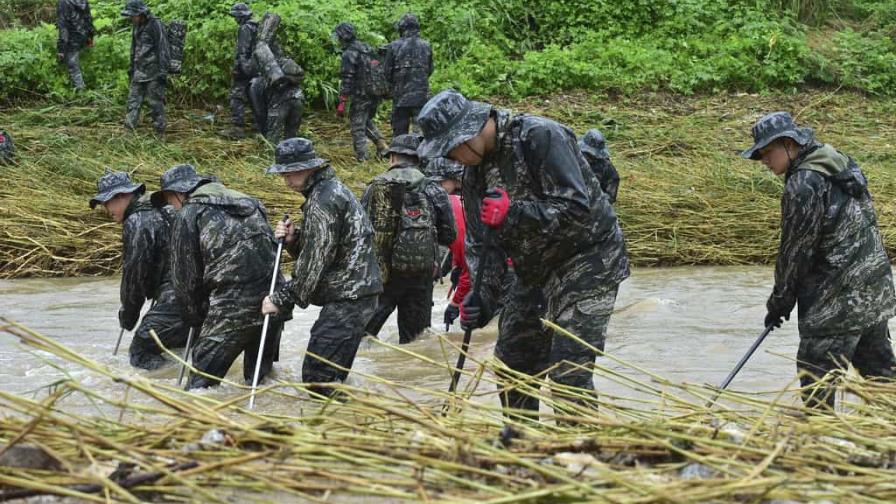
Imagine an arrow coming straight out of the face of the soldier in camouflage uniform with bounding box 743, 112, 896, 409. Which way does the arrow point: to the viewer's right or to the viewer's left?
to the viewer's left

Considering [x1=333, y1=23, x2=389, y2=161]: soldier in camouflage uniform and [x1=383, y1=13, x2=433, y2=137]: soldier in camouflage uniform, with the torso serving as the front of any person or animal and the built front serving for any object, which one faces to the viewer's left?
[x1=333, y1=23, x2=389, y2=161]: soldier in camouflage uniform

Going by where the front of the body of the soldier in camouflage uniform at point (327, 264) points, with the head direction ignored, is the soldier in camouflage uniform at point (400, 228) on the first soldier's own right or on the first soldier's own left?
on the first soldier's own right

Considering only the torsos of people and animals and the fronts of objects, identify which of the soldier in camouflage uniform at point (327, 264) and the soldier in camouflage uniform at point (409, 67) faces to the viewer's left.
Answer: the soldier in camouflage uniform at point (327, 264)

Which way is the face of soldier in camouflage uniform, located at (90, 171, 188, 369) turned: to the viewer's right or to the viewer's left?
to the viewer's left

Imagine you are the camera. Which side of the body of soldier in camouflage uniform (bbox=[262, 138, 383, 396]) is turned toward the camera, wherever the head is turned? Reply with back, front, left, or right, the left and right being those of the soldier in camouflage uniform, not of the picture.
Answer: left

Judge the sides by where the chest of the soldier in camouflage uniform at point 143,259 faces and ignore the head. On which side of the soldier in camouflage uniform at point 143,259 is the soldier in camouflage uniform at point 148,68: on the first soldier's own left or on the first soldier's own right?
on the first soldier's own right

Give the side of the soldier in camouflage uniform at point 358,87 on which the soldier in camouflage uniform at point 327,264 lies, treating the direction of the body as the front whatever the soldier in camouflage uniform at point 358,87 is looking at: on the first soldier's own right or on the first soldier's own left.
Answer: on the first soldier's own left

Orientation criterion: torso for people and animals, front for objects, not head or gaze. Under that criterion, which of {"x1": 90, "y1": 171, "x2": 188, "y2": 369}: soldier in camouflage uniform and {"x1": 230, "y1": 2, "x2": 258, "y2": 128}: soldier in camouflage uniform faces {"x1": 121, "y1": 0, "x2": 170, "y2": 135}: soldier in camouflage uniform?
{"x1": 230, "y1": 2, "x2": 258, "y2": 128}: soldier in camouflage uniform

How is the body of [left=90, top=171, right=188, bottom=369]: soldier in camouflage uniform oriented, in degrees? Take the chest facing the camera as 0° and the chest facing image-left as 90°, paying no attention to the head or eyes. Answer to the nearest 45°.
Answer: approximately 90°
